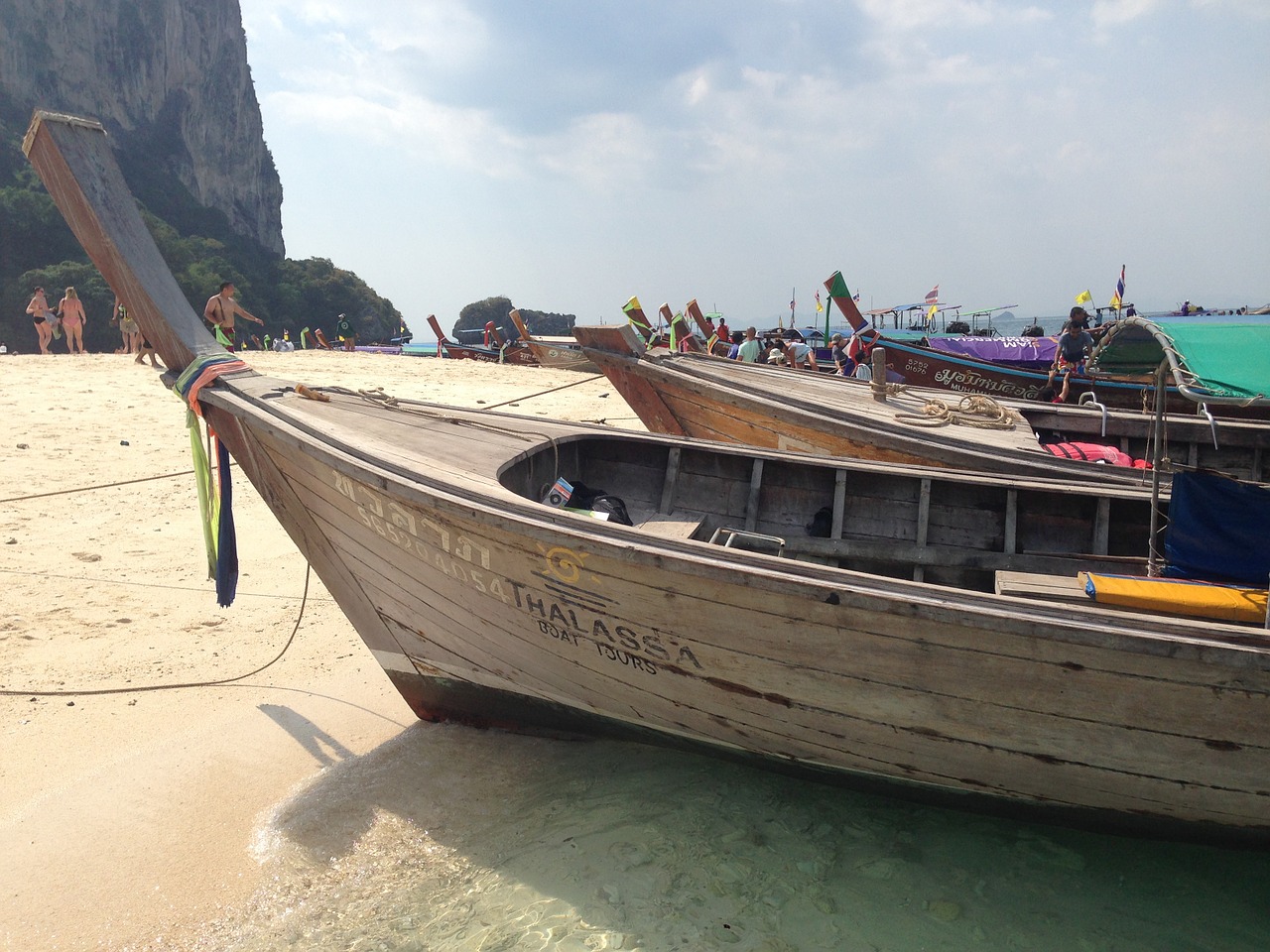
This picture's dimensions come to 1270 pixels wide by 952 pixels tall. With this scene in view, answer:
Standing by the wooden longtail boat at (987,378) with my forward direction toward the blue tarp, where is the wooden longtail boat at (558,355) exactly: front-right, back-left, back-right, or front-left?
back-right

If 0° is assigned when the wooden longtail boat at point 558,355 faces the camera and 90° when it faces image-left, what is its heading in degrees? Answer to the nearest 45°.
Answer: approximately 90°

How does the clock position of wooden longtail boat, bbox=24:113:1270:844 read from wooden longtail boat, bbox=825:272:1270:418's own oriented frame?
wooden longtail boat, bbox=24:113:1270:844 is roughly at 9 o'clock from wooden longtail boat, bbox=825:272:1270:418.

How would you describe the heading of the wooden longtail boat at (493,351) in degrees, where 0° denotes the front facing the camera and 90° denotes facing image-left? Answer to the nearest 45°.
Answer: approximately 90°

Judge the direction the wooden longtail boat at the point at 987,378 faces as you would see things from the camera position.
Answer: facing to the left of the viewer

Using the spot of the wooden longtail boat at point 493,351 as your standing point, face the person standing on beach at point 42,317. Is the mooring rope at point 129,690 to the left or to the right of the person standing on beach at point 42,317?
left
